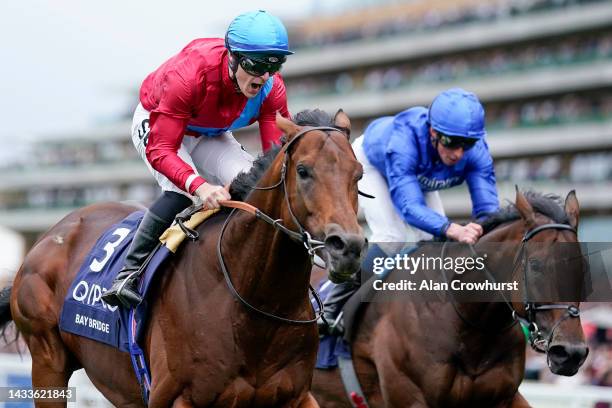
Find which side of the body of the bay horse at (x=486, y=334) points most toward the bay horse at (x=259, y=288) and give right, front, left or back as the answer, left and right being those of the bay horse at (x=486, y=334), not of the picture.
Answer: right

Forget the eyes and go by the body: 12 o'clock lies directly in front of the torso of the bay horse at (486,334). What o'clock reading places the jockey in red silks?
The jockey in red silks is roughly at 4 o'clock from the bay horse.

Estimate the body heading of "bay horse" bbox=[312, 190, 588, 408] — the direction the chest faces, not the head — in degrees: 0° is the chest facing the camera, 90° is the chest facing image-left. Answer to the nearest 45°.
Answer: approximately 315°

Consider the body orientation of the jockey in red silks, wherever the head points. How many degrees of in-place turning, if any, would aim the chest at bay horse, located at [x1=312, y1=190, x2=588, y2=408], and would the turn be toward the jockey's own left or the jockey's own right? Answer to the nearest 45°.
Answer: approximately 45° to the jockey's own left

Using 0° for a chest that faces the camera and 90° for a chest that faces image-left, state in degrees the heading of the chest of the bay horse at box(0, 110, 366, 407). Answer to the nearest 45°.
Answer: approximately 315°

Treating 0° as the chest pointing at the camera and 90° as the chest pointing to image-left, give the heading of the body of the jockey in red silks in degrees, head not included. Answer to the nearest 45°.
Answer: approximately 315°
